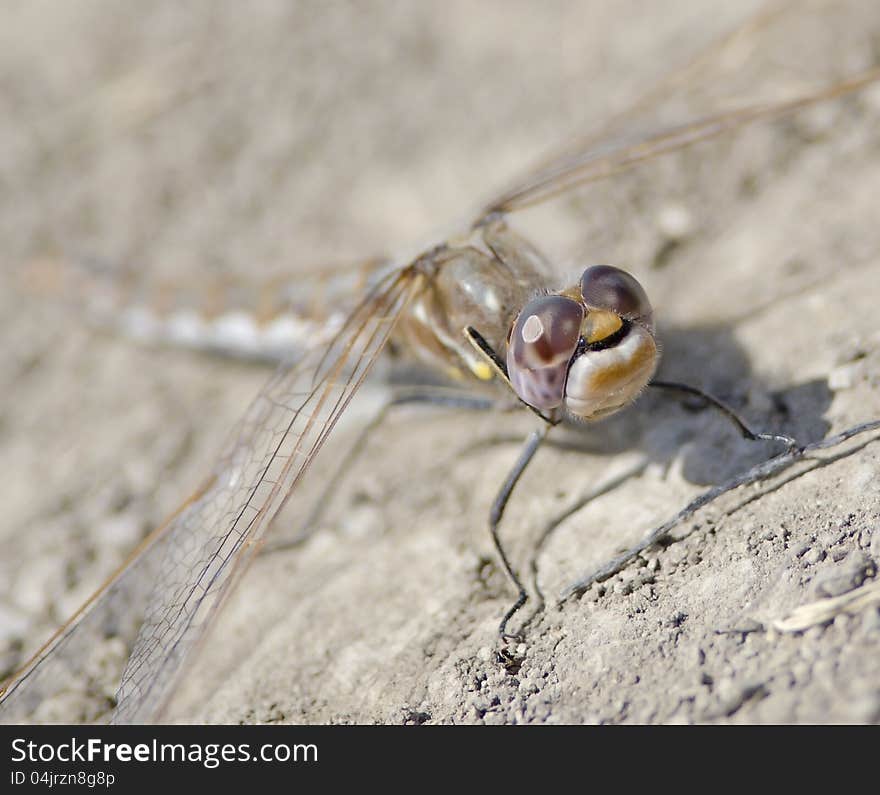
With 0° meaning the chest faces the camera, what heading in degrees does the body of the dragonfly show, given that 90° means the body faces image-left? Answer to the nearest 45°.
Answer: approximately 315°
